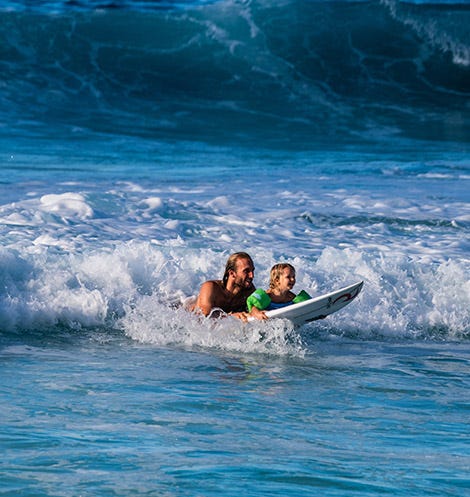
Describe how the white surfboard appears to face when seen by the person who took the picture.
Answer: facing to the right of the viewer
